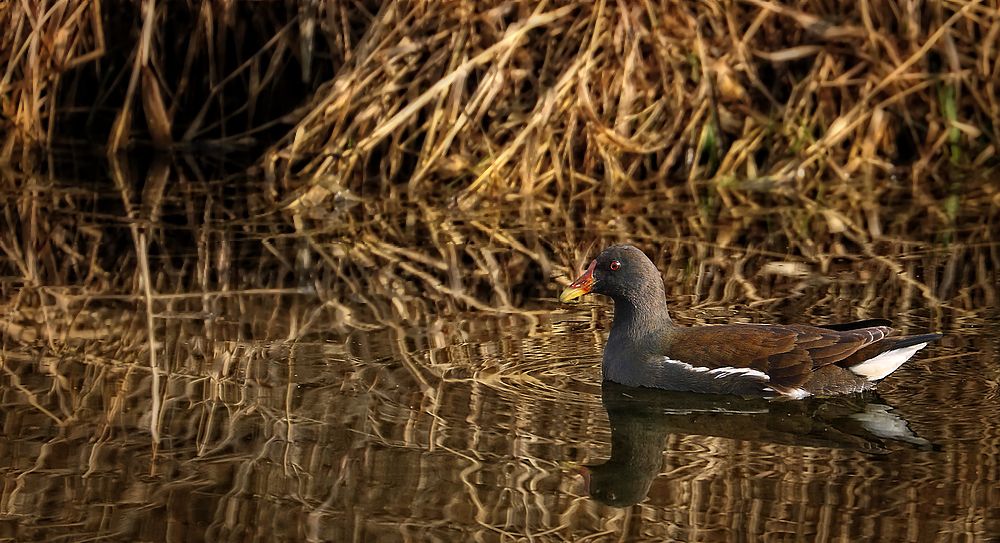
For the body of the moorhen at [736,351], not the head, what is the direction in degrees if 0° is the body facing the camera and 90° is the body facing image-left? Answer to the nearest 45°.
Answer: approximately 90°
